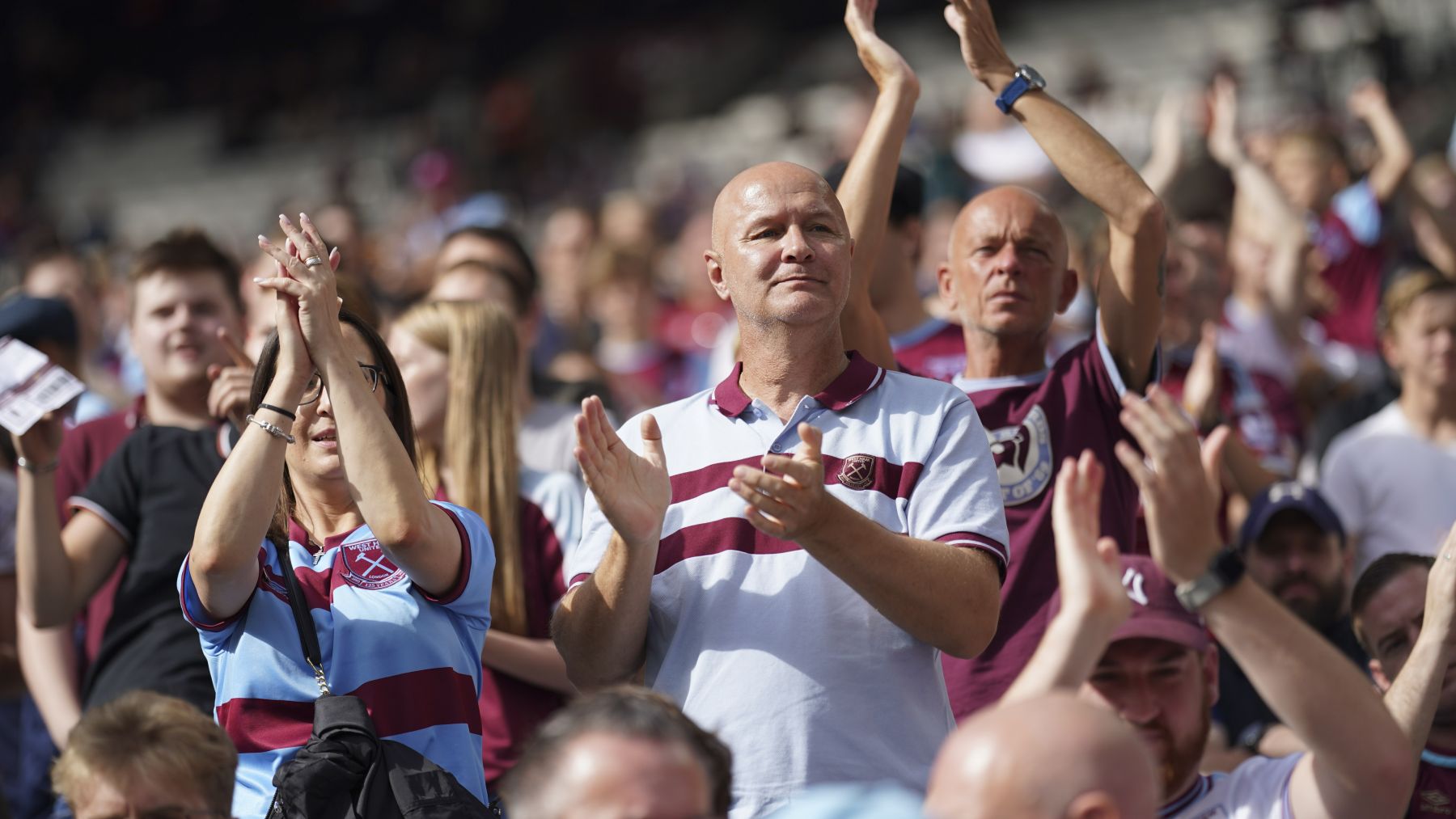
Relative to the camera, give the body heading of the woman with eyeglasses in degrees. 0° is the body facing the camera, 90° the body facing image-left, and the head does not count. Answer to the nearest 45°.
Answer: approximately 0°

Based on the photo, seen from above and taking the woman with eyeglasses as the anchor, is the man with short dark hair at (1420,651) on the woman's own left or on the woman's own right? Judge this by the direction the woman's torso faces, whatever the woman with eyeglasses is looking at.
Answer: on the woman's own left

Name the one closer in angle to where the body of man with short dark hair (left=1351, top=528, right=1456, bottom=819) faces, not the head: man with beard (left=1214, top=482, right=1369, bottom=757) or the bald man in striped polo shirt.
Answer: the bald man in striped polo shirt

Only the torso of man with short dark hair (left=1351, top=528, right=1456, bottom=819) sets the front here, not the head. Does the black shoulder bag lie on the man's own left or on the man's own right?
on the man's own right

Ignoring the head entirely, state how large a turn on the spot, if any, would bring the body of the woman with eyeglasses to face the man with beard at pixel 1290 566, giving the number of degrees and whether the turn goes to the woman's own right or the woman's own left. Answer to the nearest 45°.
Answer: approximately 135° to the woman's own left
